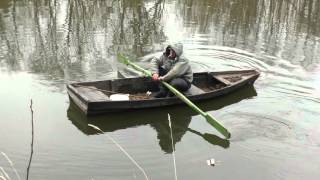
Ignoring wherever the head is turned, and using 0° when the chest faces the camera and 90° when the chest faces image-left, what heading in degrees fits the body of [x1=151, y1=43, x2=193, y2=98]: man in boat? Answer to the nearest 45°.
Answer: approximately 45°

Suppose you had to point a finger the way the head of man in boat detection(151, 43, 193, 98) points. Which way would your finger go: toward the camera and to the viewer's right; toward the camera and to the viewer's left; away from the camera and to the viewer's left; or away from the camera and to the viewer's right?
toward the camera and to the viewer's left
